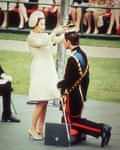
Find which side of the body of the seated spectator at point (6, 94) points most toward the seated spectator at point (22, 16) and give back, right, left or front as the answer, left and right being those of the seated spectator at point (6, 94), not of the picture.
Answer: left

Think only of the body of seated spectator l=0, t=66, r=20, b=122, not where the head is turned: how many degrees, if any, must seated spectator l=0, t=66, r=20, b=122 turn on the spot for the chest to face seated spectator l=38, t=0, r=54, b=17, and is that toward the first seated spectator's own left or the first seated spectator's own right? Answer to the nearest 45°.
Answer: approximately 90° to the first seated spectator's own left

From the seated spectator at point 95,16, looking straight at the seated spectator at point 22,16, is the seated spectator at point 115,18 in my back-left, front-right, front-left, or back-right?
back-left

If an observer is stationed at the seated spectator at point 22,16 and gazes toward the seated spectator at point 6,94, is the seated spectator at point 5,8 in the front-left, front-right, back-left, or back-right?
back-right

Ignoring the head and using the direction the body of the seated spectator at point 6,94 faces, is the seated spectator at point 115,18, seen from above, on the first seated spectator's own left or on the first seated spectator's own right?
on the first seated spectator's own left

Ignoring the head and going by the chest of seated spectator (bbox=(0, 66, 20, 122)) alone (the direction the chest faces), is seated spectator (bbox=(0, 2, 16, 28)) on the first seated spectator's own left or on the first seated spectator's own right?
on the first seated spectator's own left

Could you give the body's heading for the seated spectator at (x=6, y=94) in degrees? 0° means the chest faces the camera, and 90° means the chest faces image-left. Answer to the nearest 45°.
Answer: approximately 270°
